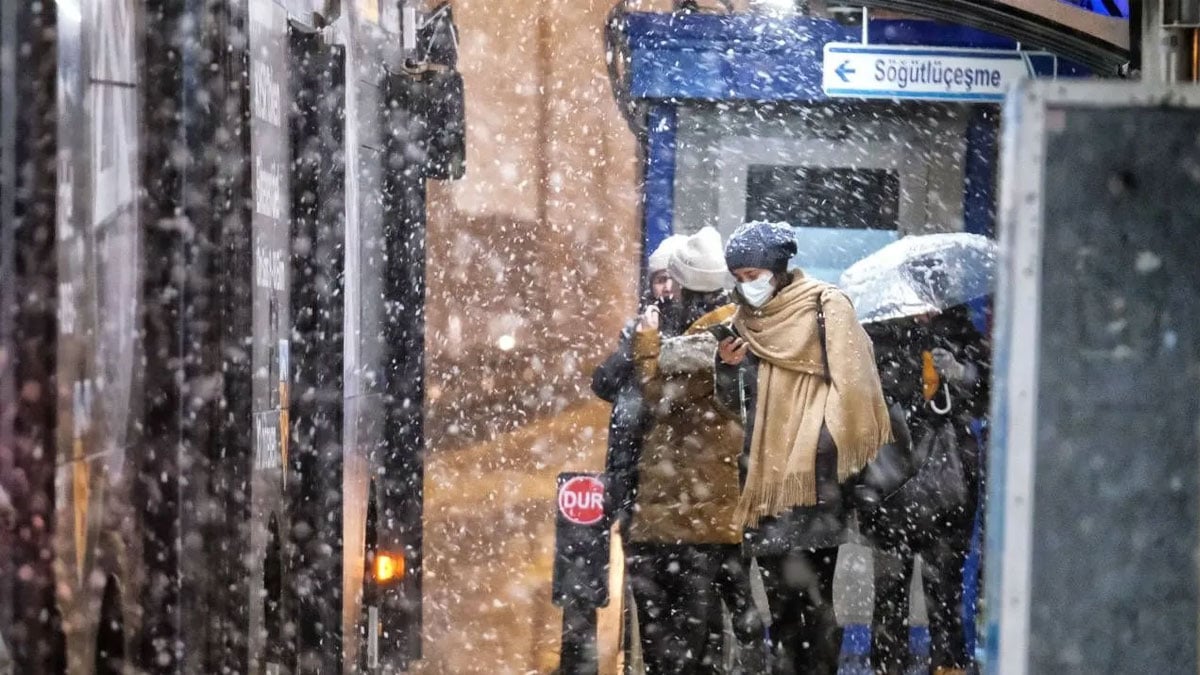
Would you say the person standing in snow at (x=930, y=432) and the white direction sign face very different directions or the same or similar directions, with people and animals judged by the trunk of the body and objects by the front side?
same or similar directions

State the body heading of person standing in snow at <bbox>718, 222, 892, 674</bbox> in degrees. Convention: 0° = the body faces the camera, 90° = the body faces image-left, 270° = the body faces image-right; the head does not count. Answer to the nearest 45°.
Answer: approximately 45°

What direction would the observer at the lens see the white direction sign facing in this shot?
facing the viewer

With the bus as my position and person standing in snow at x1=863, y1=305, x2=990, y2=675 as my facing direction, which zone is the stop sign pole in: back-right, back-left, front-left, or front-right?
front-left

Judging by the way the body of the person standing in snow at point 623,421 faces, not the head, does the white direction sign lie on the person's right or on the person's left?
on the person's left

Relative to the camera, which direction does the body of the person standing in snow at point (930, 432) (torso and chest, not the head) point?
toward the camera

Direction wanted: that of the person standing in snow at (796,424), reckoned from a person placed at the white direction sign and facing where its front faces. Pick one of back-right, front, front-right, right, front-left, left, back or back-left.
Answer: front

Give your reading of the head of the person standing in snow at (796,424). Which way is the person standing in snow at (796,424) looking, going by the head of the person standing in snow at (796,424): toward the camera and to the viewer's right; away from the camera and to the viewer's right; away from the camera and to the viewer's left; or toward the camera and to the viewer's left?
toward the camera and to the viewer's left

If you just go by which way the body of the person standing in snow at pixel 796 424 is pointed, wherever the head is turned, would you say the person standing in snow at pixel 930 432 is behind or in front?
behind

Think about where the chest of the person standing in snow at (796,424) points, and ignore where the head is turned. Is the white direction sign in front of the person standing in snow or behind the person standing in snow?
behind

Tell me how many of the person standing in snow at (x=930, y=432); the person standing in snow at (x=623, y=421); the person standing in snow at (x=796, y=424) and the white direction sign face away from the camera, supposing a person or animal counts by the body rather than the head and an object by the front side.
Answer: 0
